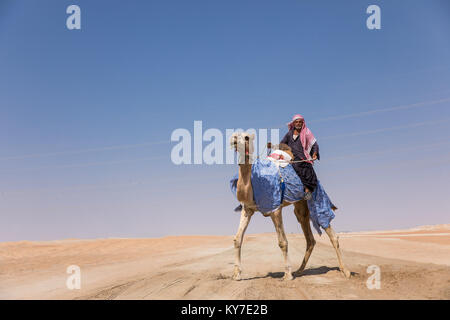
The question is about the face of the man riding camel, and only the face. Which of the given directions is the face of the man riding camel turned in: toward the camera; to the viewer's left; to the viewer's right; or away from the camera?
toward the camera

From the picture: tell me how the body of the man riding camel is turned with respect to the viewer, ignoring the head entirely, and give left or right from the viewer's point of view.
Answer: facing the viewer and to the left of the viewer
